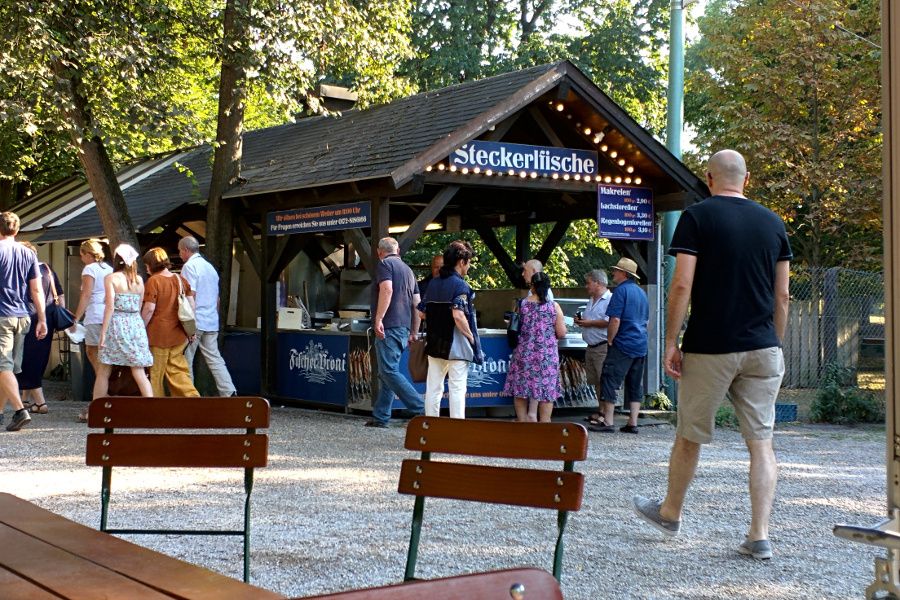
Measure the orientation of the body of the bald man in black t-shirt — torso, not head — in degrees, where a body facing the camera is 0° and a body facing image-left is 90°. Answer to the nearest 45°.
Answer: approximately 180°

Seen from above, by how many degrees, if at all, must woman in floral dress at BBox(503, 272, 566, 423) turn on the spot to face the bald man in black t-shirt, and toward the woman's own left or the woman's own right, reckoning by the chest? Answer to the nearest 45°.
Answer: approximately 180°

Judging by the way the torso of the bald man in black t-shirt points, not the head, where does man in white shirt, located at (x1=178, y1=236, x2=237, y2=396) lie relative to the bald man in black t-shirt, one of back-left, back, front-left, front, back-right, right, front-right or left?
front-left

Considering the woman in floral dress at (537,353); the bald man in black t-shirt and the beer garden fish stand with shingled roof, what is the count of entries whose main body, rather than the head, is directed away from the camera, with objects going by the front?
2

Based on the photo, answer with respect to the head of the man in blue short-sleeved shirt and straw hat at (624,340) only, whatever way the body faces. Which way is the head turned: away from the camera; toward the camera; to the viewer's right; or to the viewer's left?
to the viewer's left

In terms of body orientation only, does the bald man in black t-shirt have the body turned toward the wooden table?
no

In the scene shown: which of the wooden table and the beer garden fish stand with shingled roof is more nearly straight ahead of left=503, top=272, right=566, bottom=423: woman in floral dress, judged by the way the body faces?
the beer garden fish stand with shingled roof

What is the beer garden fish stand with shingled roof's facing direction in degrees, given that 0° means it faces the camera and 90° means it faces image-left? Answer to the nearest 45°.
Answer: approximately 315°

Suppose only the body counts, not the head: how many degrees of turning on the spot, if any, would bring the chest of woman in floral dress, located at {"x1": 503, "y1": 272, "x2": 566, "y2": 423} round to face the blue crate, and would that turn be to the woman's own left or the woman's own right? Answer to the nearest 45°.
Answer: approximately 45° to the woman's own right

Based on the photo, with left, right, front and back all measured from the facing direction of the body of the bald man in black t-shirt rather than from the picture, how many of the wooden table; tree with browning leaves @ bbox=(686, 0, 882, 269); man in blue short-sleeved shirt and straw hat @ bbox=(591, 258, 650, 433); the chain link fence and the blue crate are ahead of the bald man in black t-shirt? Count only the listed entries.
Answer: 4

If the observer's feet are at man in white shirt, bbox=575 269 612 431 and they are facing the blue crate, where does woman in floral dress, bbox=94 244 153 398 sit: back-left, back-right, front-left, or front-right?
back-left

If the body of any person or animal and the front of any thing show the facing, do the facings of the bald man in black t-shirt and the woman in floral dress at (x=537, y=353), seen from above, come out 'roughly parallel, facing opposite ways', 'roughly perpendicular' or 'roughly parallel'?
roughly parallel

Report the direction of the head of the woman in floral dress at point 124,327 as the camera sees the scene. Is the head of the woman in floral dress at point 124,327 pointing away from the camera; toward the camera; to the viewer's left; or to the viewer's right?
away from the camera

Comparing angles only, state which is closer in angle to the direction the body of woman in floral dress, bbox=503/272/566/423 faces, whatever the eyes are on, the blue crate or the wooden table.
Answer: the blue crate

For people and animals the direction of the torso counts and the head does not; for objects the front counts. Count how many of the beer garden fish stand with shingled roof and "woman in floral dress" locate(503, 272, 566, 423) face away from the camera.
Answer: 1

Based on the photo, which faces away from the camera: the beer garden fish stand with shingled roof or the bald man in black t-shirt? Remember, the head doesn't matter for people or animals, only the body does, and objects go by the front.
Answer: the bald man in black t-shirt

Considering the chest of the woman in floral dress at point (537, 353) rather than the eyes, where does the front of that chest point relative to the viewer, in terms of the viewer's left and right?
facing away from the viewer

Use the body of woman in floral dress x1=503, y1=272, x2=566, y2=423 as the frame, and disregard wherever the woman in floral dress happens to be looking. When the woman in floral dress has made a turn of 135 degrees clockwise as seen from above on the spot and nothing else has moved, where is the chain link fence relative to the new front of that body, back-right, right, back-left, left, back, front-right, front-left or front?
left

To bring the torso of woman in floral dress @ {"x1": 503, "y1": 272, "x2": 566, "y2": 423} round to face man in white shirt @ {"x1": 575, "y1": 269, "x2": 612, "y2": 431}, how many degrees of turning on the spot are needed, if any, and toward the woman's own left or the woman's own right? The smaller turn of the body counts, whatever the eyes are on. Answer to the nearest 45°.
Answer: approximately 45° to the woman's own right
